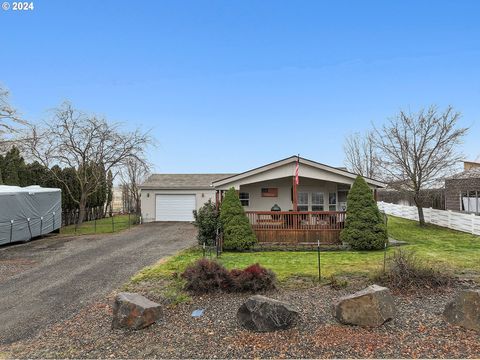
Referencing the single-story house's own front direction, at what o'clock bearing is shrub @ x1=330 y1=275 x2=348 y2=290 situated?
The shrub is roughly at 12 o'clock from the single-story house.

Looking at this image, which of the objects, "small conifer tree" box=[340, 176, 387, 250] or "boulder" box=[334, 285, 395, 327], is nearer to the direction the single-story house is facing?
the boulder

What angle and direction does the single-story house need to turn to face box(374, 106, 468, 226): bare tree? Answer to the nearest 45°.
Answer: approximately 90° to its left

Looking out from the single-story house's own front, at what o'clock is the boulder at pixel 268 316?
The boulder is roughly at 12 o'clock from the single-story house.

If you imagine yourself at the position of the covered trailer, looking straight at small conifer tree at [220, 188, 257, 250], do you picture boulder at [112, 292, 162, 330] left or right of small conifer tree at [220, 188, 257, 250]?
right

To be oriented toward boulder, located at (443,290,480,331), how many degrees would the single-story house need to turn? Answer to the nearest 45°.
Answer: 0° — it already faces it

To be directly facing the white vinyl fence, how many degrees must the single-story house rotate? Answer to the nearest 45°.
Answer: approximately 90° to its left

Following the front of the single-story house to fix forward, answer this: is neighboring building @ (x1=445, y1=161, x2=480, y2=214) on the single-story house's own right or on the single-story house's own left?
on the single-story house's own left

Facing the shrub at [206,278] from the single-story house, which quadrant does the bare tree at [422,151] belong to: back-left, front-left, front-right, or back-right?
back-left

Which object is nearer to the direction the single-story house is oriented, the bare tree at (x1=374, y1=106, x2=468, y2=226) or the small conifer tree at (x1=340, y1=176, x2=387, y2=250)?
the small conifer tree

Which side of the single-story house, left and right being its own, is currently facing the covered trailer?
right

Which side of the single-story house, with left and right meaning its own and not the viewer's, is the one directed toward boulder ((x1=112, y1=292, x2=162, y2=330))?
front

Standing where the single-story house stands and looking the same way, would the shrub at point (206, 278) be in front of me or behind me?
in front

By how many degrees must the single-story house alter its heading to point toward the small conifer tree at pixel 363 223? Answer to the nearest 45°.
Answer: approximately 45° to its left

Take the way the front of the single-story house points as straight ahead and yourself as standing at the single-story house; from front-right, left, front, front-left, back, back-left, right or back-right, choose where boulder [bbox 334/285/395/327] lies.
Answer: front

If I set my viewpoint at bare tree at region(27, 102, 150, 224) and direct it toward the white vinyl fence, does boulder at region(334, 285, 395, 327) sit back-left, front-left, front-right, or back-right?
front-right

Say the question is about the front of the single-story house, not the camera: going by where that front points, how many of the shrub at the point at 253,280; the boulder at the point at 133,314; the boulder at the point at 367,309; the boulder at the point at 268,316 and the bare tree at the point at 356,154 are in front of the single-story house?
4

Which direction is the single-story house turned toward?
toward the camera

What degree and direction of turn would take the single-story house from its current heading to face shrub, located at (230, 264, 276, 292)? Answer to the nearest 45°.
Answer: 0° — it already faces it
